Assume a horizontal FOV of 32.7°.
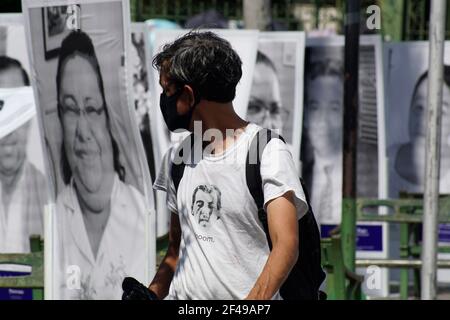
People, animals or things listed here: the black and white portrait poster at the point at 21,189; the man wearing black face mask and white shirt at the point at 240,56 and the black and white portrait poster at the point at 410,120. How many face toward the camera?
3

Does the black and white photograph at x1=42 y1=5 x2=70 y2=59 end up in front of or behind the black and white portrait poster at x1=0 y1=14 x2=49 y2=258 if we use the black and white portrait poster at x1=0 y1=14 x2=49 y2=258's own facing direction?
in front

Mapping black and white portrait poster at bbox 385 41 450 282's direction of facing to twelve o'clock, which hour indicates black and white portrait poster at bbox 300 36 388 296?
black and white portrait poster at bbox 300 36 388 296 is roughly at 2 o'clock from black and white portrait poster at bbox 385 41 450 282.

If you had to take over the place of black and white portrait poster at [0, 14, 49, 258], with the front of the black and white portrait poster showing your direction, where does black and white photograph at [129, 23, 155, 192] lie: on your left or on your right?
on your left

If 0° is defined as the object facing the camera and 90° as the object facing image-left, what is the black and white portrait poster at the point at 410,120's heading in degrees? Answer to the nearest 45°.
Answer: approximately 0°

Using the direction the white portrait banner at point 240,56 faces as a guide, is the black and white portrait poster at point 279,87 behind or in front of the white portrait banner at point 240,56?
behind

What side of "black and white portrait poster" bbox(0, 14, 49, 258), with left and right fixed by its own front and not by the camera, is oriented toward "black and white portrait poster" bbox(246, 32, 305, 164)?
left
